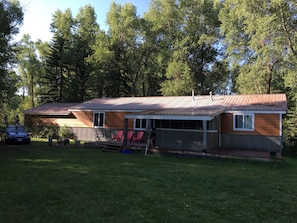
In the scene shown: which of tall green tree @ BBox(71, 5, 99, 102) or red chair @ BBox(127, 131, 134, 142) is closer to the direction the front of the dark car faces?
the red chair

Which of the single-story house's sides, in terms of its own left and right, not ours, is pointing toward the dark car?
right

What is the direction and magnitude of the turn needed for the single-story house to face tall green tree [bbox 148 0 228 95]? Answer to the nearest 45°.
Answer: approximately 180°

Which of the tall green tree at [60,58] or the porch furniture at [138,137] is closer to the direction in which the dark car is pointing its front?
the porch furniture

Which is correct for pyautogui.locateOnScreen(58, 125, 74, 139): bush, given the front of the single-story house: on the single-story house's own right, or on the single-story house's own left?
on the single-story house's own right

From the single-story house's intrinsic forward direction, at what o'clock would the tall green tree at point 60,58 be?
The tall green tree is roughly at 5 o'clock from the single-story house.

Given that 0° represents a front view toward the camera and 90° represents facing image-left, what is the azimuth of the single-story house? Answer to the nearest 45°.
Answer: approximately 0°

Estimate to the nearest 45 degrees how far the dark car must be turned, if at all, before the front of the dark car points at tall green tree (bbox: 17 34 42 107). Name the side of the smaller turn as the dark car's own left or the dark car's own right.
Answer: approximately 135° to the dark car's own left

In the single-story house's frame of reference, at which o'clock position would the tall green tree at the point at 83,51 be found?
The tall green tree is roughly at 5 o'clock from the single-story house.

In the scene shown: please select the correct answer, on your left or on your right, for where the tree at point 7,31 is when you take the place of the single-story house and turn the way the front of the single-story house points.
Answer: on your right
